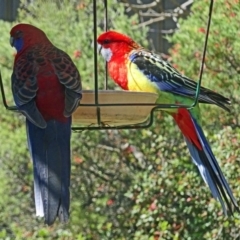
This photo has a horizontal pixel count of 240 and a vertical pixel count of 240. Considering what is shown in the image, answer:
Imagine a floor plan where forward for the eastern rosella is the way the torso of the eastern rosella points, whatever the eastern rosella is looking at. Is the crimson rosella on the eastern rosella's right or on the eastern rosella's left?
on the eastern rosella's left

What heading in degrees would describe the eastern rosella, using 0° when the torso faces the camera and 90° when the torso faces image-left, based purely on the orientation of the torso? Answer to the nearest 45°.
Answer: approximately 90°
